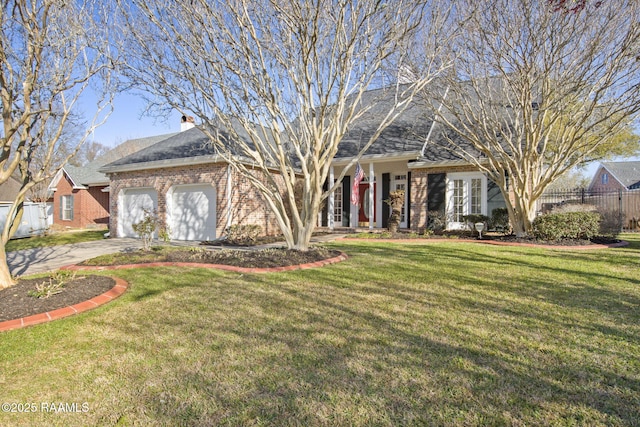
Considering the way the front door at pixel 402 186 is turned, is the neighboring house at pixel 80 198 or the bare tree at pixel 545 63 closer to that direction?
the bare tree

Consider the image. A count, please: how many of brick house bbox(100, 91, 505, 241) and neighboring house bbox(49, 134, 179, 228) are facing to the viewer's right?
0

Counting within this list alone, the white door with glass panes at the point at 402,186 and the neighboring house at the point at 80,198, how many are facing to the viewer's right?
0

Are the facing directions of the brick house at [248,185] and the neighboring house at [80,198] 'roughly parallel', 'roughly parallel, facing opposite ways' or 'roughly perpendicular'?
roughly parallel

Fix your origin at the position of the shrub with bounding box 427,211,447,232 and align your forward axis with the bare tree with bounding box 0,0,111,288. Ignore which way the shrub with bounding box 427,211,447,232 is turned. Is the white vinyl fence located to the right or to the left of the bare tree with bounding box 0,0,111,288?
right

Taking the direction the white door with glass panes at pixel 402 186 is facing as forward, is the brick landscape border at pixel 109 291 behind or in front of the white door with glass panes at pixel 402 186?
in front

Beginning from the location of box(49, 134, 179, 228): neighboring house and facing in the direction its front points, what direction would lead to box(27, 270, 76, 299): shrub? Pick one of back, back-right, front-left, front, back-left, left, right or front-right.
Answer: front-left

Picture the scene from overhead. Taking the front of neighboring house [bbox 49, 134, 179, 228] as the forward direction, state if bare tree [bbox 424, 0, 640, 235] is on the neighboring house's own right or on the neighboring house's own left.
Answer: on the neighboring house's own left

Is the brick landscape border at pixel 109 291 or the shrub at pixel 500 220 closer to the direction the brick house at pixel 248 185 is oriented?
the brick landscape border

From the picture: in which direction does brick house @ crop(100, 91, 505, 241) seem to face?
toward the camera

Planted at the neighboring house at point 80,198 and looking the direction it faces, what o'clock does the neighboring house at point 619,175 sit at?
the neighboring house at point 619,175 is roughly at 8 o'clock from the neighboring house at point 80,198.

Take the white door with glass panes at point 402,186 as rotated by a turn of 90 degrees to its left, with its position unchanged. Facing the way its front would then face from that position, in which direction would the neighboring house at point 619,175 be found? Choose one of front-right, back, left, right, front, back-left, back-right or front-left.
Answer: front-left

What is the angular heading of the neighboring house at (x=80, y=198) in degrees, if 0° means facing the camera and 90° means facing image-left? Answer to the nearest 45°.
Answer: approximately 45°

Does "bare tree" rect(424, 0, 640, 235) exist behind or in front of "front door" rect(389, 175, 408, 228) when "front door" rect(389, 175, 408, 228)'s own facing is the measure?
in front

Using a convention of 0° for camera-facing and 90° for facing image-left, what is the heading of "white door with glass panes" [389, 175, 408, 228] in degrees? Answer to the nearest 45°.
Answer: approximately 0°

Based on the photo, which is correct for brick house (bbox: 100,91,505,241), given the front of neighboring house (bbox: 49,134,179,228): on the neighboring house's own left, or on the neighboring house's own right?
on the neighboring house's own left
